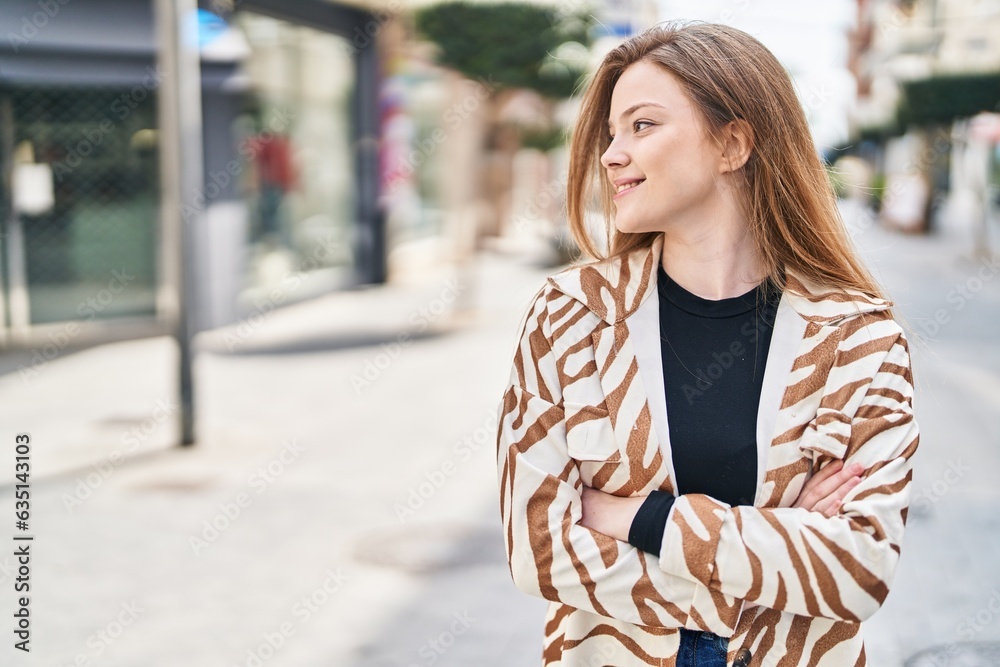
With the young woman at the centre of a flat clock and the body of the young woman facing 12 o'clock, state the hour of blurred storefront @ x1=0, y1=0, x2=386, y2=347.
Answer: The blurred storefront is roughly at 5 o'clock from the young woman.

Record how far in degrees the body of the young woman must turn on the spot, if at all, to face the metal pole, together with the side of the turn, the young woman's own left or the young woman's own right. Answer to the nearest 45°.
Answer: approximately 135° to the young woman's own right

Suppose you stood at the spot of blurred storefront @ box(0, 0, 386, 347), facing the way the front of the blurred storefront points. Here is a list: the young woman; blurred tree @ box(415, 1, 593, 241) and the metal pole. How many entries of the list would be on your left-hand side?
1

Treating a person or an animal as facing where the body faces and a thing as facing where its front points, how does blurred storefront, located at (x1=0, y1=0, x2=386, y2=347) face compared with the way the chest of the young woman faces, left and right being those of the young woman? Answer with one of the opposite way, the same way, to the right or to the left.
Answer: to the left

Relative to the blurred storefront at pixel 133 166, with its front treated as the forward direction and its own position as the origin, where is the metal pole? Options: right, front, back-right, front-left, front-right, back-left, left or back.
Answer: front-right

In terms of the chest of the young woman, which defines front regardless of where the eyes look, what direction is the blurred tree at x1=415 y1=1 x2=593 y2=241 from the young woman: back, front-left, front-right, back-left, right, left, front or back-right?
back

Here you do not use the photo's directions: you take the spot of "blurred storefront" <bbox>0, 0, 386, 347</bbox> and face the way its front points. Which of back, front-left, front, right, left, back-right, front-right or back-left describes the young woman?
front-right

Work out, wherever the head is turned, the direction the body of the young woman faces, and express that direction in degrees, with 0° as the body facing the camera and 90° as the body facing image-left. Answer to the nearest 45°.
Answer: approximately 0°

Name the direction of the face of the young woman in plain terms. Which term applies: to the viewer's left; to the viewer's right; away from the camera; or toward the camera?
to the viewer's left

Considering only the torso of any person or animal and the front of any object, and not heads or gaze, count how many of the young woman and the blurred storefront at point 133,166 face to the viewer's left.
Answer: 0
